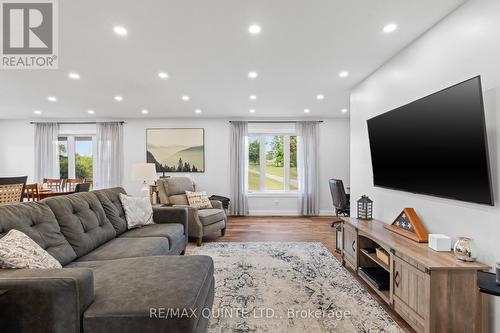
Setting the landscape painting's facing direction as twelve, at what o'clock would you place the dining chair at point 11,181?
The dining chair is roughly at 2 o'clock from the landscape painting.

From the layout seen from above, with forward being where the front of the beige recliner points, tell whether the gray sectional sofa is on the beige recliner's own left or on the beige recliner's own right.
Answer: on the beige recliner's own right

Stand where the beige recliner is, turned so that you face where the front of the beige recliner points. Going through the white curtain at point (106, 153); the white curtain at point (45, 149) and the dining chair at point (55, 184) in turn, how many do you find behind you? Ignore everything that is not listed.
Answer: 3

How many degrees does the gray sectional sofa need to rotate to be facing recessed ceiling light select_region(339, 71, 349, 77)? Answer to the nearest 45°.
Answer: approximately 45° to its left

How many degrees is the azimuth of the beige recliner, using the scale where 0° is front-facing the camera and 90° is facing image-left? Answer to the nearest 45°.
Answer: approximately 315°

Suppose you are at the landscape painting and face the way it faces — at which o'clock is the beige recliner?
The beige recliner is roughly at 12 o'clock from the landscape painting.

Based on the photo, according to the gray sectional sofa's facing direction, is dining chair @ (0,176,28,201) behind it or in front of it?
behind

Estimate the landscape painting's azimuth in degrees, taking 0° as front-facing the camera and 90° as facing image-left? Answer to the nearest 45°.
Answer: approximately 0°

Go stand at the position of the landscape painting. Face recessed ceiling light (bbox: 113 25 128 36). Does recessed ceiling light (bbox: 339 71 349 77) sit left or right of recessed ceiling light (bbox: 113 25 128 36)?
left

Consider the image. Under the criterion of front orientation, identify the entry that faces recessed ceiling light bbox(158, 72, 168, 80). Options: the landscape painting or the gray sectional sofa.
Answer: the landscape painting
